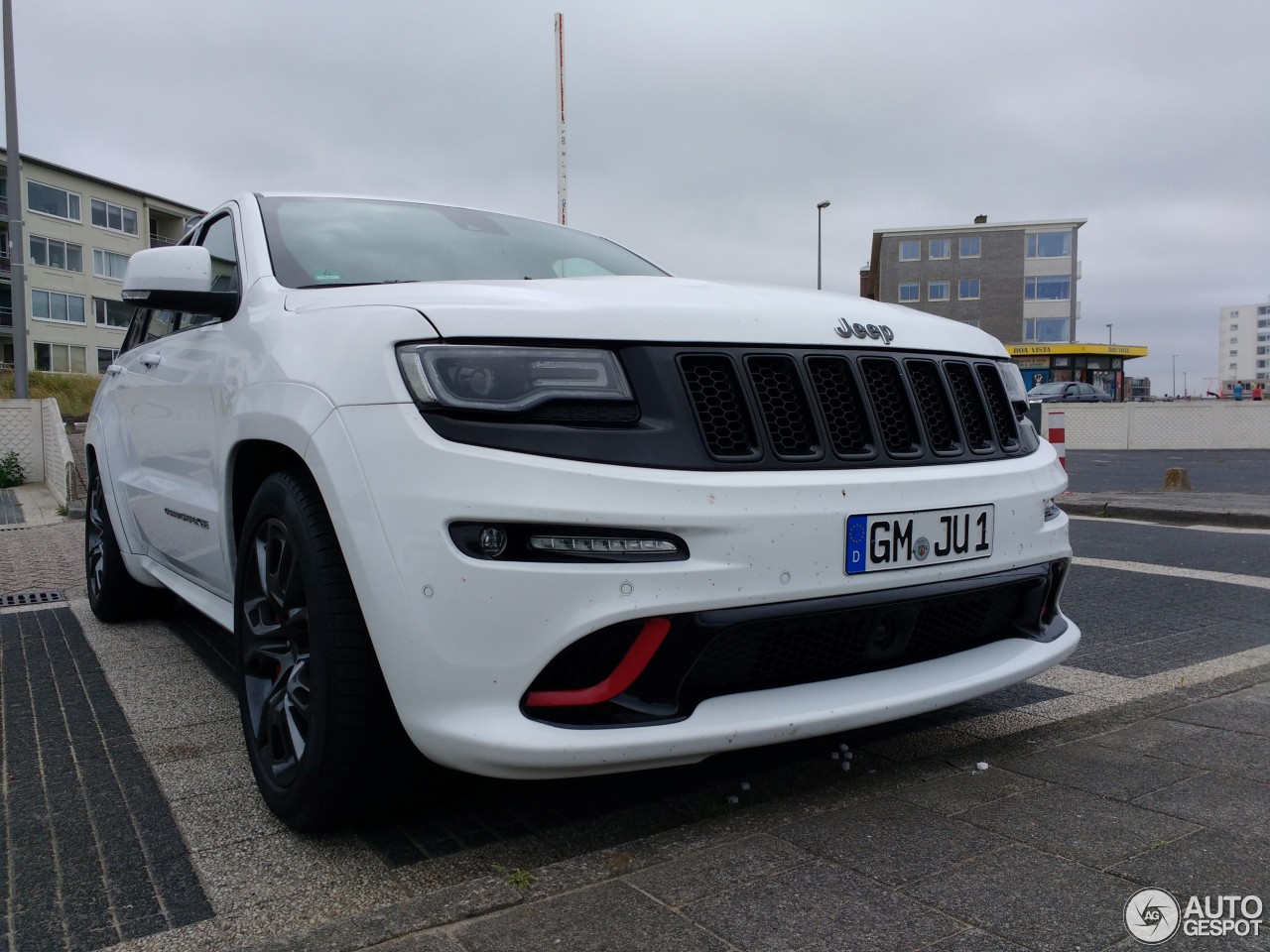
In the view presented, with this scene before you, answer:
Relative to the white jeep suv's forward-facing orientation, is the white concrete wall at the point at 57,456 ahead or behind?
behind

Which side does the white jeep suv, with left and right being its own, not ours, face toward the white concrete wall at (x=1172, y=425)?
left

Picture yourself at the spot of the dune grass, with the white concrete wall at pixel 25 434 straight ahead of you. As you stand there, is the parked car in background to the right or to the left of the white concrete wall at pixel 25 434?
left

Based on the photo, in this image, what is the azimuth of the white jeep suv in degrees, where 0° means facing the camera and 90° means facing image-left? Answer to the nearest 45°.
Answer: approximately 315°

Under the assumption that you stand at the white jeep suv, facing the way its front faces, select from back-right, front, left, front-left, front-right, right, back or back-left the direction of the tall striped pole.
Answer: back-left
